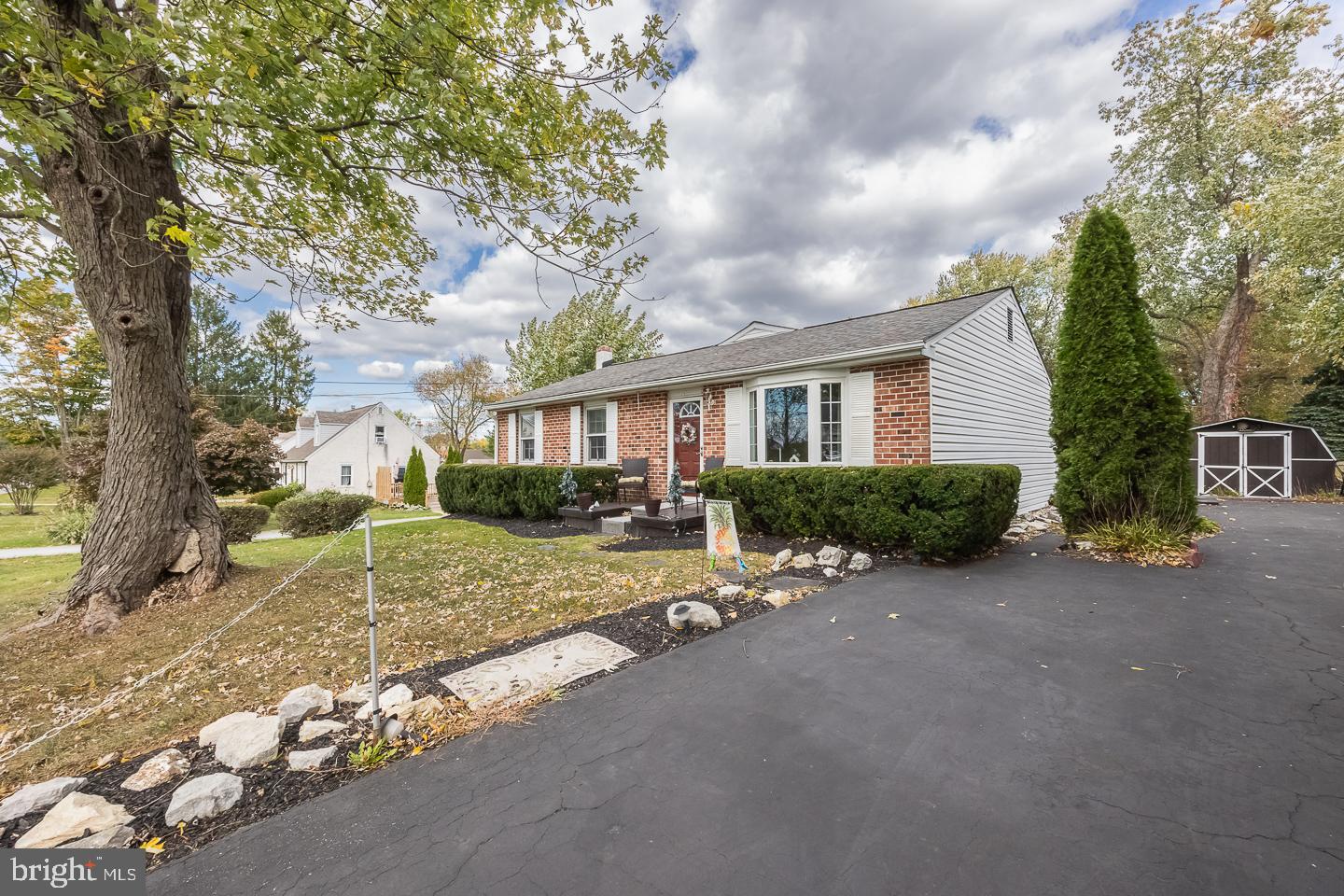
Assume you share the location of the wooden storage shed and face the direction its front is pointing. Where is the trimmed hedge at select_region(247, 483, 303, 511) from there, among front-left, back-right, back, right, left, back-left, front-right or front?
front-right

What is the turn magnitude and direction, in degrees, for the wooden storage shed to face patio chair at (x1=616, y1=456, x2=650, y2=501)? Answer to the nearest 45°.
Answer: approximately 45° to its right

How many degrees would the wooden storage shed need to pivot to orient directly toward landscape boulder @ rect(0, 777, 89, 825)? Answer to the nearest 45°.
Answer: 0° — it already faces it

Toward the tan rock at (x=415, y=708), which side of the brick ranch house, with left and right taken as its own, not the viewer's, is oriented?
front

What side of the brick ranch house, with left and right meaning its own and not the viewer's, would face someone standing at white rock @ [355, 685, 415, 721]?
front

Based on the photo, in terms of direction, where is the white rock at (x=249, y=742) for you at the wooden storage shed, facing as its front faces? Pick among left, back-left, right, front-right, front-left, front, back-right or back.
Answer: front

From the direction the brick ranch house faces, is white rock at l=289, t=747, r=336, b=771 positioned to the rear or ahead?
ahead

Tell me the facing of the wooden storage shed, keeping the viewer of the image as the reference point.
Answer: facing the viewer

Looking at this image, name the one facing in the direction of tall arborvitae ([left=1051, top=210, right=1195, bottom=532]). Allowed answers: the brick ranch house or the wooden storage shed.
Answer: the wooden storage shed

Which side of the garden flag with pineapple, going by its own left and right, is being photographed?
front

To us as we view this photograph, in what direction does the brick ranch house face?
facing the viewer and to the left of the viewer

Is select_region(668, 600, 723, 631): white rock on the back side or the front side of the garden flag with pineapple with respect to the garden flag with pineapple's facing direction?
on the front side

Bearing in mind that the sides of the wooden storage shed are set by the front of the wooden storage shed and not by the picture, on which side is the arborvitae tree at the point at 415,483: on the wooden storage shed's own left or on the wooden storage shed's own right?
on the wooden storage shed's own right

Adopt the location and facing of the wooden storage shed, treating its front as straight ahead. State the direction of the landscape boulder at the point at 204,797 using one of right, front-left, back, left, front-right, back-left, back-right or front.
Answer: front

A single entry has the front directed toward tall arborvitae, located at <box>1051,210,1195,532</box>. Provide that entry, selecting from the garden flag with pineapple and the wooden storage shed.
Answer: the wooden storage shed
